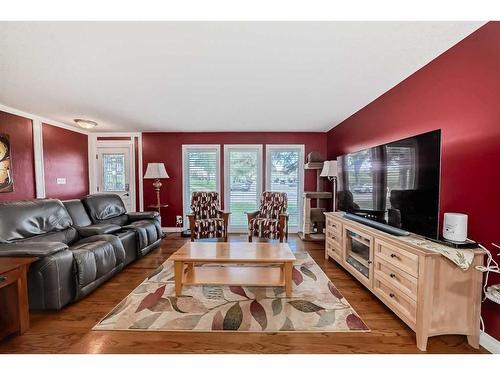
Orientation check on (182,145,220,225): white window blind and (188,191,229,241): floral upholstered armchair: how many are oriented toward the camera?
2

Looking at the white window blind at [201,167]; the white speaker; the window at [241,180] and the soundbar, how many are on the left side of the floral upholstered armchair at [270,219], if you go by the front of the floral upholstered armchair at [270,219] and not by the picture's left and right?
2

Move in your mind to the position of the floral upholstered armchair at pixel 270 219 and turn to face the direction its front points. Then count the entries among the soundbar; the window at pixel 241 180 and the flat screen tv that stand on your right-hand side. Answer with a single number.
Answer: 1

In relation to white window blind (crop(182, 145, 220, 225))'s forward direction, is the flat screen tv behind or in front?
in front

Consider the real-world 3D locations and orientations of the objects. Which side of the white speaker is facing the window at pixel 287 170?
right

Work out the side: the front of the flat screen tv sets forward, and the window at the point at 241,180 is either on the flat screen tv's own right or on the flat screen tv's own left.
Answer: on the flat screen tv's own right

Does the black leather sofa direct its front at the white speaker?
yes

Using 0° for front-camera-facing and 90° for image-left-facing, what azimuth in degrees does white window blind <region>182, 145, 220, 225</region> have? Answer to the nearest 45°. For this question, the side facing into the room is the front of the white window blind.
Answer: approximately 0°
